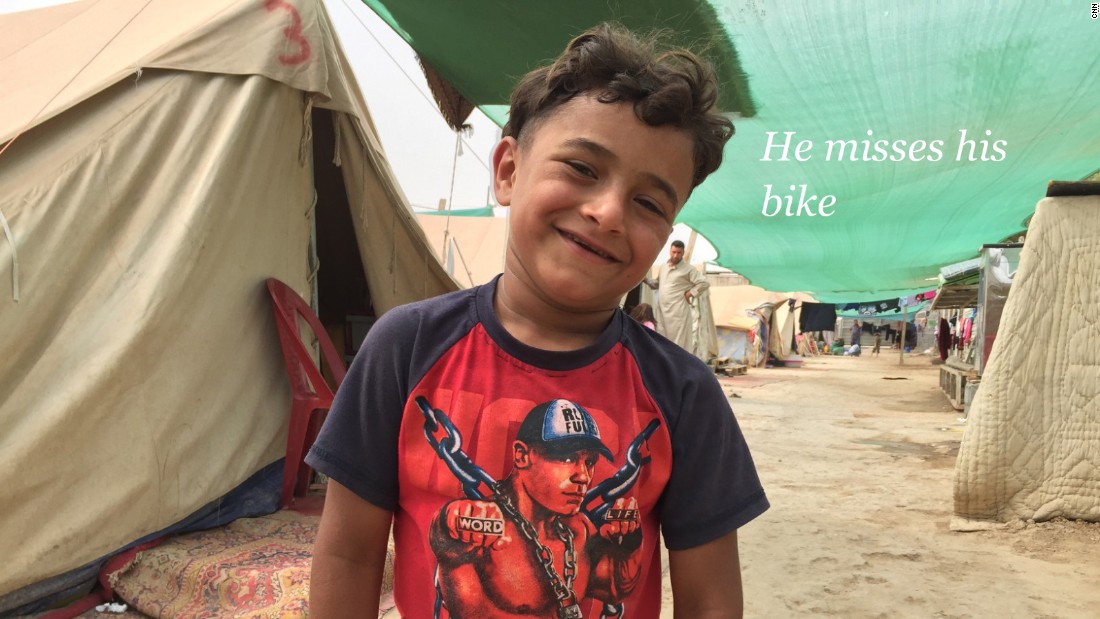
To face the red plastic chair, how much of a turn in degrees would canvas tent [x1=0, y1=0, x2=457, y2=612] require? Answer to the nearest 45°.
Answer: approximately 45° to its left

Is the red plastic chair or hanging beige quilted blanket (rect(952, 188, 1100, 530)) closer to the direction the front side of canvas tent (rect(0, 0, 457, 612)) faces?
the hanging beige quilted blanket

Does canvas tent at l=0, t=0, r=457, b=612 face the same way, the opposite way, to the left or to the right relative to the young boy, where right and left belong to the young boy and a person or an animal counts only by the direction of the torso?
to the left

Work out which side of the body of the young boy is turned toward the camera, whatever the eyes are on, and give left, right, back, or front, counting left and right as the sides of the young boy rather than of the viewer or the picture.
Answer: front

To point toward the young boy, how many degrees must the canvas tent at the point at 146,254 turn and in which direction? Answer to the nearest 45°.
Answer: approximately 45° to its right

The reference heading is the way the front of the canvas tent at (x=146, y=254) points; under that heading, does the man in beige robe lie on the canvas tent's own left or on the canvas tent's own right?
on the canvas tent's own left

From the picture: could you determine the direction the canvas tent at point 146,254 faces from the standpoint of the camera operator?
facing the viewer and to the right of the viewer

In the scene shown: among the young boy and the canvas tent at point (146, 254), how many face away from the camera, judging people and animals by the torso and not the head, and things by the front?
0

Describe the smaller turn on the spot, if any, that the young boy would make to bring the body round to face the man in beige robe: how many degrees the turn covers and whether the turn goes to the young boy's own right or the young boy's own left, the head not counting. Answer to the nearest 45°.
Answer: approximately 180°

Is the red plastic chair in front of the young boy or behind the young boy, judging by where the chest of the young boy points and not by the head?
behind

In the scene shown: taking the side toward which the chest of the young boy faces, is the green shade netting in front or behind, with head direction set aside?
behind
